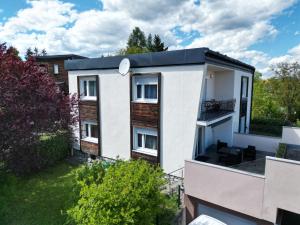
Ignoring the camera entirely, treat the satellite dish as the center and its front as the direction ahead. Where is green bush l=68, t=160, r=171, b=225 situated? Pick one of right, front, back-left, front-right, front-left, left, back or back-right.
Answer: front-left

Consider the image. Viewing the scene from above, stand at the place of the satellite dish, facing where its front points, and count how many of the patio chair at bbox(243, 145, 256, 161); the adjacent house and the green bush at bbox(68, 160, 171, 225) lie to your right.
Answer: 1

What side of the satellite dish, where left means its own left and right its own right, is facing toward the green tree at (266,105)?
back

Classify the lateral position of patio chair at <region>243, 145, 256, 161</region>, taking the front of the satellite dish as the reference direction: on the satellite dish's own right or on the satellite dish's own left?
on the satellite dish's own left

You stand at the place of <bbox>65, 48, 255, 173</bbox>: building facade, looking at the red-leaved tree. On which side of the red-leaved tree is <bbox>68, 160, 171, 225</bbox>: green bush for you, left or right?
left

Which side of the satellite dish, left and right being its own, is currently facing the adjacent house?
right

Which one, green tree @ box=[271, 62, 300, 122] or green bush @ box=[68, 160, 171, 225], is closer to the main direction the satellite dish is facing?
the green bush

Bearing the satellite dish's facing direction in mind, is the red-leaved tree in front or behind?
in front

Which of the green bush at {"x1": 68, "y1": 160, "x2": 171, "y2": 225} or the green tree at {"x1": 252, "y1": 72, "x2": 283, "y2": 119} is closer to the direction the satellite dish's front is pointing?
the green bush
